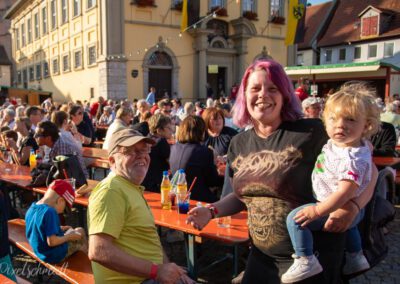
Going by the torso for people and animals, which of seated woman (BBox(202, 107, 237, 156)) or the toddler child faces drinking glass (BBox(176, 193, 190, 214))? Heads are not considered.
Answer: the seated woman

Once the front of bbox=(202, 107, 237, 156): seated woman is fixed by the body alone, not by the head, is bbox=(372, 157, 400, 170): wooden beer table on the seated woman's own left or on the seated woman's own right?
on the seated woman's own left

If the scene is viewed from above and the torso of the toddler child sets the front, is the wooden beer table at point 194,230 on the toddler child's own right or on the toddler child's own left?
on the toddler child's own right

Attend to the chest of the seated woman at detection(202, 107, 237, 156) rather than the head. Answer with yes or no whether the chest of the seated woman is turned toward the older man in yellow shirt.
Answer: yes

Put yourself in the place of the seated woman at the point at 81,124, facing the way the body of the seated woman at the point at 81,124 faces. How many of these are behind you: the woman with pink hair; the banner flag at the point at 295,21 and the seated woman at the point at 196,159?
1

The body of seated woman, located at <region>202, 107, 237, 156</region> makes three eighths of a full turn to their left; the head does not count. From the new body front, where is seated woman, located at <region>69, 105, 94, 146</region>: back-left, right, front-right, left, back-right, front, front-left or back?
left

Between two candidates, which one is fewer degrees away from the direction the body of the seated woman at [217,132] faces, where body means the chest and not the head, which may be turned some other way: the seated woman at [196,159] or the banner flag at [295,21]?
the seated woman

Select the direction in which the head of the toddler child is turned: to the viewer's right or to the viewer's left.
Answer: to the viewer's left
